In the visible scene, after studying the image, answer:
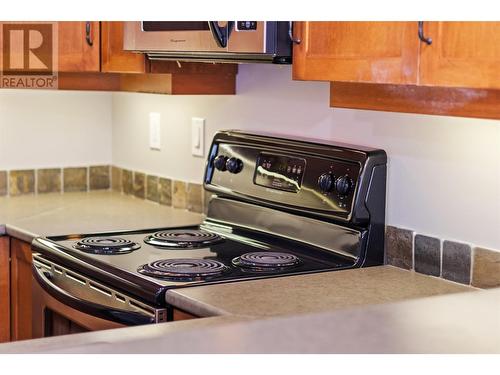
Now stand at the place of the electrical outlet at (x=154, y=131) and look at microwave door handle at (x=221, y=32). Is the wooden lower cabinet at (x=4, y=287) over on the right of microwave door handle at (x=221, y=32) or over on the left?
right

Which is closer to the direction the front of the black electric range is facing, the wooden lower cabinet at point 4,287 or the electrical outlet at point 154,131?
the wooden lower cabinet

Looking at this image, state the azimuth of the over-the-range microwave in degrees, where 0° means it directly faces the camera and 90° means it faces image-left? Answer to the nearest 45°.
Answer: approximately 45°

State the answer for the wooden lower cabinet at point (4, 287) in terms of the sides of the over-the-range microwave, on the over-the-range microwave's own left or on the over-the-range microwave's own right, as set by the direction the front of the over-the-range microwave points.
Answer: on the over-the-range microwave's own right

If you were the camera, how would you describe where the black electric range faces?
facing the viewer and to the left of the viewer

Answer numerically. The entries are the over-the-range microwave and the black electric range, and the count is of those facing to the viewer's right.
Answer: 0

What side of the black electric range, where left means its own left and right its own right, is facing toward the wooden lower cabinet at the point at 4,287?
right

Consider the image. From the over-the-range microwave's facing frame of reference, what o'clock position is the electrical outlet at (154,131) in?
The electrical outlet is roughly at 4 o'clock from the over-the-range microwave.
